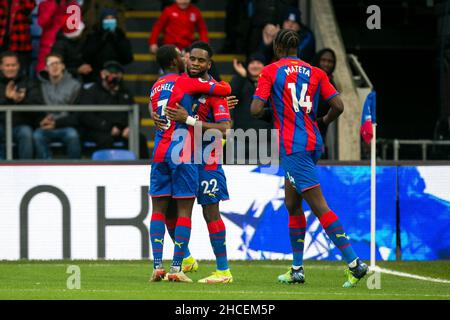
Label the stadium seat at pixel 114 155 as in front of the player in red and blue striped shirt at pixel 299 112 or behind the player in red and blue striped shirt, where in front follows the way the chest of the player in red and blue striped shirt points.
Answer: in front

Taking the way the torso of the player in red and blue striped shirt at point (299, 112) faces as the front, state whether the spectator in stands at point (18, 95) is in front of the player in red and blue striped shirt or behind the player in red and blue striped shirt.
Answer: in front

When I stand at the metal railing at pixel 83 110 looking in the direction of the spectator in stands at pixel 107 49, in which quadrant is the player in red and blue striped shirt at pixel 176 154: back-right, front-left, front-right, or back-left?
back-right

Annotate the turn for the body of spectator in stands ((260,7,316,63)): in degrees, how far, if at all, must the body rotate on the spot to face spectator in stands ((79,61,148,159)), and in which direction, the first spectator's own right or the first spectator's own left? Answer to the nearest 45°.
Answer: approximately 90° to the first spectator's own right

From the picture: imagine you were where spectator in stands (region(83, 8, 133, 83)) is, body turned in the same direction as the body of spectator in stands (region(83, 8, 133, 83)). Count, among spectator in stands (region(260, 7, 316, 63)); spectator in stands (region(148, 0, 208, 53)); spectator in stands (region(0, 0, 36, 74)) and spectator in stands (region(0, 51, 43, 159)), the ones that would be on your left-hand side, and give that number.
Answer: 2
